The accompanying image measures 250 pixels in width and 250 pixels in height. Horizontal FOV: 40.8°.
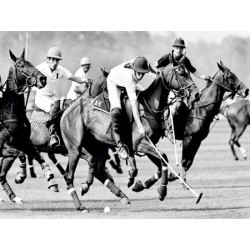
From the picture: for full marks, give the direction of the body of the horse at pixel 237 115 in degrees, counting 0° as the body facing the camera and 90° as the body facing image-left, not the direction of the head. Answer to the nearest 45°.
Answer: approximately 270°

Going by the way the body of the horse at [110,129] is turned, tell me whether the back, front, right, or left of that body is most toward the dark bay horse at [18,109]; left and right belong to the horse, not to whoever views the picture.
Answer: back

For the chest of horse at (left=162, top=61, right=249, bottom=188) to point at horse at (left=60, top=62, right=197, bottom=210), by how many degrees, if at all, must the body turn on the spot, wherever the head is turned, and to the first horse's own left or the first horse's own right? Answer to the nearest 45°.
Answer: approximately 135° to the first horse's own right

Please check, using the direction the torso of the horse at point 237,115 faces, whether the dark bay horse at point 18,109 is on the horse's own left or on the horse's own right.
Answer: on the horse's own right

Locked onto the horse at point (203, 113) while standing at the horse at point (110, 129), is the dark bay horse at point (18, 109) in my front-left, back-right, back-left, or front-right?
back-left

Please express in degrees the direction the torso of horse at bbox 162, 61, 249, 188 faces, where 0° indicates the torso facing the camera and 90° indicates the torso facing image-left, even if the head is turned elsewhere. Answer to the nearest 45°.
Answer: approximately 270°

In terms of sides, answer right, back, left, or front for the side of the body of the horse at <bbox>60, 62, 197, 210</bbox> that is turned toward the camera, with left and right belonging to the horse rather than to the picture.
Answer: right
